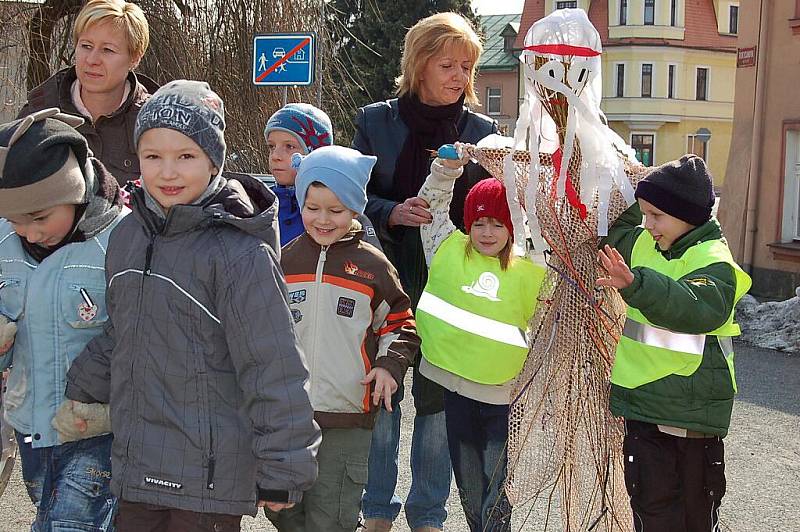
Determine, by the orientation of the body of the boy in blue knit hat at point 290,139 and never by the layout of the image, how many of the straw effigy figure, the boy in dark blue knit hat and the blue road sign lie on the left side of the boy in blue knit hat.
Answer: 2

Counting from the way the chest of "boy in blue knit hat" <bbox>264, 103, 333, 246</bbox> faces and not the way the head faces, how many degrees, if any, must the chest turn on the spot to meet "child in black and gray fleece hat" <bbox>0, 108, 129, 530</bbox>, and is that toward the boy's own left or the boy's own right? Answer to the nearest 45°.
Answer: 0° — they already face them

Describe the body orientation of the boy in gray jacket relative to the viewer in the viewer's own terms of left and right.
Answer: facing the viewer and to the left of the viewer

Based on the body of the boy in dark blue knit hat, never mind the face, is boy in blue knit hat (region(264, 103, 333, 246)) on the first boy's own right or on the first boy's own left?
on the first boy's own right

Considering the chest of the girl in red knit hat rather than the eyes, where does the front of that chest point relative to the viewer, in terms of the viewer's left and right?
facing the viewer

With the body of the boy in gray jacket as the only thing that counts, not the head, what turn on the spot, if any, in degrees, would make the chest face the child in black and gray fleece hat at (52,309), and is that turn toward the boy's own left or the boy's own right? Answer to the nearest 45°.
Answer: approximately 90° to the boy's own right

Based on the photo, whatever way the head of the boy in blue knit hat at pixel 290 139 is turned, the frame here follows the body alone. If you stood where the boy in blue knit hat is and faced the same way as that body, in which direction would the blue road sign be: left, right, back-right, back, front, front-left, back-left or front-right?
back-right

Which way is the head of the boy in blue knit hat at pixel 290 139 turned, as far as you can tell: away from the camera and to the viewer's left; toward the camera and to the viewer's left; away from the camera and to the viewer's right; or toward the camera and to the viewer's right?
toward the camera and to the viewer's left

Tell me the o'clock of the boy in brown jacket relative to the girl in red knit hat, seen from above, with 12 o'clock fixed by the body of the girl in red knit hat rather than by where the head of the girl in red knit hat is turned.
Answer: The boy in brown jacket is roughly at 2 o'clock from the girl in red knit hat.

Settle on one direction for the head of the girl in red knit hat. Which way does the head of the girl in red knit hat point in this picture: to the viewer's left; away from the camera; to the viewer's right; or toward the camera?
toward the camera

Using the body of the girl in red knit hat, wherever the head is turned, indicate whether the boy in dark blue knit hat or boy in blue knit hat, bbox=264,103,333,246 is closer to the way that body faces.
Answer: the boy in dark blue knit hat
